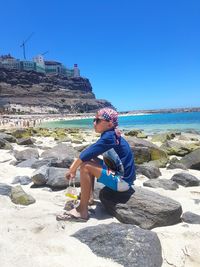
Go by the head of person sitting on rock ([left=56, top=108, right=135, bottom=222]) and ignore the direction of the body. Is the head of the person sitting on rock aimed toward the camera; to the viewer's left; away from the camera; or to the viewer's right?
to the viewer's left

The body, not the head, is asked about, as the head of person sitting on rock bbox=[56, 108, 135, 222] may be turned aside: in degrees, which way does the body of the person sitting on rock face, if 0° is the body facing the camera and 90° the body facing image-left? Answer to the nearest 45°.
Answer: approximately 90°
